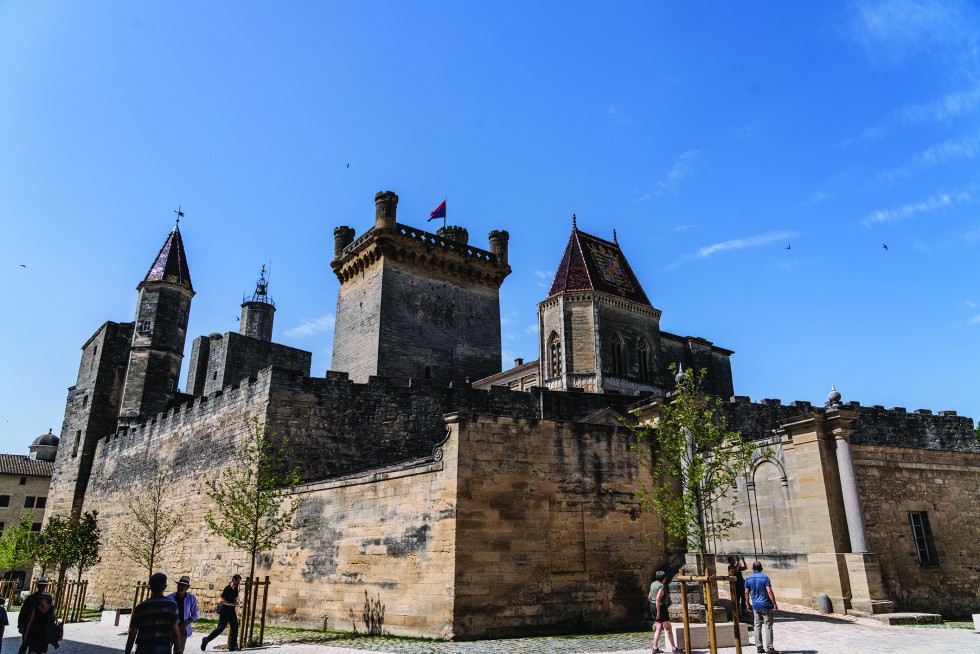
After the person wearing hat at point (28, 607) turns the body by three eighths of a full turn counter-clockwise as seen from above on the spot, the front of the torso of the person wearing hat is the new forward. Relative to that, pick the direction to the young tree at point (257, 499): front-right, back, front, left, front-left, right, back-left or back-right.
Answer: right

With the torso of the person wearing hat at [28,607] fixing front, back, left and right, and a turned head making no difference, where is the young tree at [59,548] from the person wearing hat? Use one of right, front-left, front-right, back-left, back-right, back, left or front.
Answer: back

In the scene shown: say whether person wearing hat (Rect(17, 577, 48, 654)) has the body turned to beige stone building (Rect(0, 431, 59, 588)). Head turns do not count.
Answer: no
